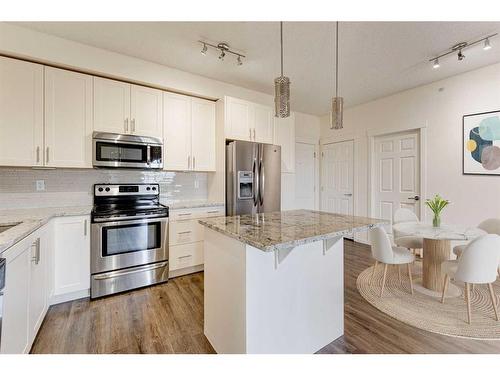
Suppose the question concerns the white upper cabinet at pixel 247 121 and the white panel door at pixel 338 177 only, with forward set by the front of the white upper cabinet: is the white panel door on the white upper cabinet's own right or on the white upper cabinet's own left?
on the white upper cabinet's own left

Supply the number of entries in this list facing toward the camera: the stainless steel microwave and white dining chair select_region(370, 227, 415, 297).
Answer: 1

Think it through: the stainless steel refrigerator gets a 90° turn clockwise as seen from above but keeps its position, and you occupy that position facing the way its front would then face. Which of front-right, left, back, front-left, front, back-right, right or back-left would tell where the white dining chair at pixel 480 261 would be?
left

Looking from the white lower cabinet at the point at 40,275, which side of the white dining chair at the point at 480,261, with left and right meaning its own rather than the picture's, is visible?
left

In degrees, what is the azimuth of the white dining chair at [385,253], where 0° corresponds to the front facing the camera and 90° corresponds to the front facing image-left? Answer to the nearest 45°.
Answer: approximately 225°

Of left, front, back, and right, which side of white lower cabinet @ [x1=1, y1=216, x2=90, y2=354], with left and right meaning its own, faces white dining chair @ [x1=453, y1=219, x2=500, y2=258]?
front

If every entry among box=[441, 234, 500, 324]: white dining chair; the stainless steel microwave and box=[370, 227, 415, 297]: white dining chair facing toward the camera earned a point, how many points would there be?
1

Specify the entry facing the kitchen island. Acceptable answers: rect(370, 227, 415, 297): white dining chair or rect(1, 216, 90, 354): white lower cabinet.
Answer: the white lower cabinet

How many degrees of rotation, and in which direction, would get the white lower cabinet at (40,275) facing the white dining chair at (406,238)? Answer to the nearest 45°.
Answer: approximately 45° to its left

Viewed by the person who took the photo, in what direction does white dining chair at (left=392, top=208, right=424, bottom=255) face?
facing the viewer and to the right of the viewer

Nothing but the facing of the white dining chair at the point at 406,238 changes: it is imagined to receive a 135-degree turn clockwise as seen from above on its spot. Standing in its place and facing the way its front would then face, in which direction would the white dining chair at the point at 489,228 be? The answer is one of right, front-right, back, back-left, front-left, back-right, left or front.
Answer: back

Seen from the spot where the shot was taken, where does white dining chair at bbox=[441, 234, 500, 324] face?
facing away from the viewer and to the left of the viewer

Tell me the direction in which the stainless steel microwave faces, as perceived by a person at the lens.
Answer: facing the viewer

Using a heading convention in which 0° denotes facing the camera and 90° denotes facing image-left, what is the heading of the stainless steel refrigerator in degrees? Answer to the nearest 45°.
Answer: approximately 315°
